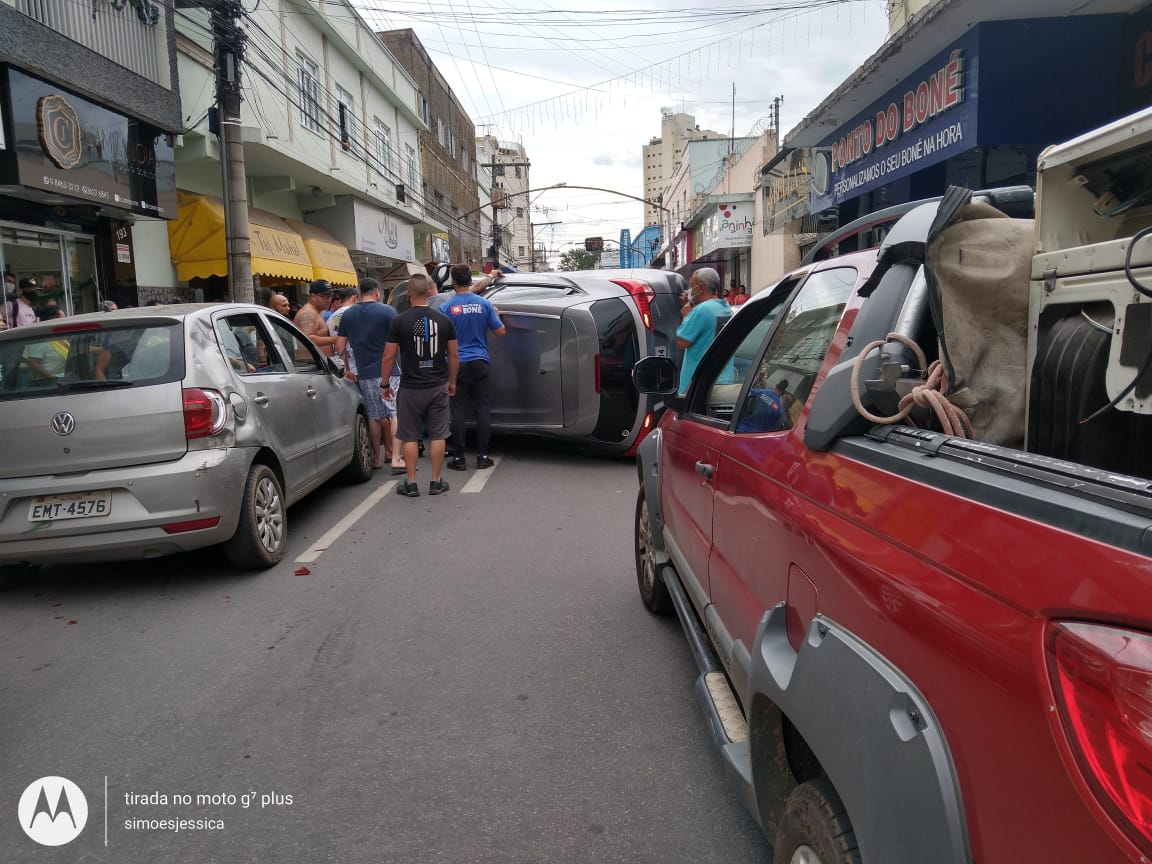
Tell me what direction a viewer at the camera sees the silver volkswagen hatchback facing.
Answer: facing away from the viewer and to the right of the viewer

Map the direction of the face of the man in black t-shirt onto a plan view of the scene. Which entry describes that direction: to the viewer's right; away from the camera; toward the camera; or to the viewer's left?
away from the camera

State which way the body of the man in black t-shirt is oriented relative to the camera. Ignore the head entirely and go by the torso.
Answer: away from the camera

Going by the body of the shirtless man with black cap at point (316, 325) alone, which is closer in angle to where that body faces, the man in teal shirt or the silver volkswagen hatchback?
the man in teal shirt

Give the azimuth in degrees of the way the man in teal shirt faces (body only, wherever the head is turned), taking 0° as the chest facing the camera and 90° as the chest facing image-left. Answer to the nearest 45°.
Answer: approximately 90°

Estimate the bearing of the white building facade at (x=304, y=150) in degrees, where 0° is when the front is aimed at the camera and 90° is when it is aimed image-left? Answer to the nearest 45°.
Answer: approximately 315°

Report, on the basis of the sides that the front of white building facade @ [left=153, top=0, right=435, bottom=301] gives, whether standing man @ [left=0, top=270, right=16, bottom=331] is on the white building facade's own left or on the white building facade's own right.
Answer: on the white building facade's own right

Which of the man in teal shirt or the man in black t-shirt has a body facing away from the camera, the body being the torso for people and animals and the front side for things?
the man in black t-shirt

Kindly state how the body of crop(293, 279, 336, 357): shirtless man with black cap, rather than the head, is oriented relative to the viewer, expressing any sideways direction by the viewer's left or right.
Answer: facing to the right of the viewer

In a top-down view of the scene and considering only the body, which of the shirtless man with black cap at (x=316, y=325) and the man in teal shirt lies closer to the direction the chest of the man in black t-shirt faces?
the shirtless man with black cap

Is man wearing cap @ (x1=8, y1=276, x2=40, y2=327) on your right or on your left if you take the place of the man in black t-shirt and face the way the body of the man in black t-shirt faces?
on your left
